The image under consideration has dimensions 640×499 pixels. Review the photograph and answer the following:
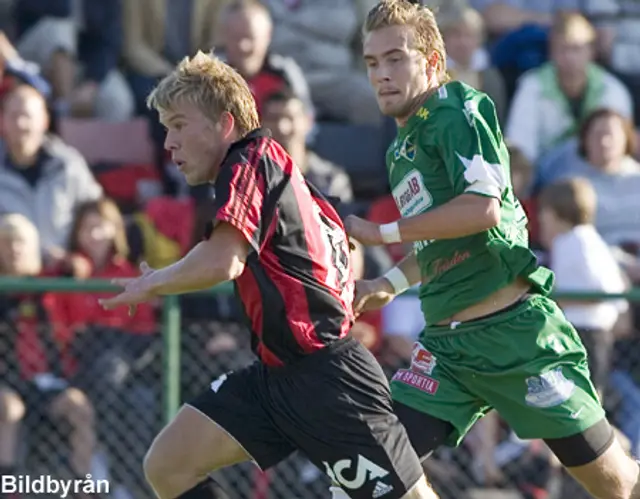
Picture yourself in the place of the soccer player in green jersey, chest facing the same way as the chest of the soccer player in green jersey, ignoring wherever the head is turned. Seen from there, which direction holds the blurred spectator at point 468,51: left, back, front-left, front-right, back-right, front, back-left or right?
back-right

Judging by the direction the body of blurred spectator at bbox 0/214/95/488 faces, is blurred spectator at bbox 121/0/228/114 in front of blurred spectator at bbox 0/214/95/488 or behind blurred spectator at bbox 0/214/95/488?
behind

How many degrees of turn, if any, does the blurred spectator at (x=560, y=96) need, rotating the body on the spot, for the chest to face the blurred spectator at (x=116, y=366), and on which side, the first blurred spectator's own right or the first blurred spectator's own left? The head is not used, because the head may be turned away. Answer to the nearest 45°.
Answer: approximately 45° to the first blurred spectator's own right

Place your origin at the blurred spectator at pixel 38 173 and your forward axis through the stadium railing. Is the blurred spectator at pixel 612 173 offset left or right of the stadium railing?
left

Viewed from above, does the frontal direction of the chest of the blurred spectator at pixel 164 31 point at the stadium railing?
yes

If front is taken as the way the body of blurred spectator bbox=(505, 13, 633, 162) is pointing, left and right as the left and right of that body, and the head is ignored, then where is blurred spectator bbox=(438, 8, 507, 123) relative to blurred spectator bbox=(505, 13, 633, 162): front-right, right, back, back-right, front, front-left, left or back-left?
right

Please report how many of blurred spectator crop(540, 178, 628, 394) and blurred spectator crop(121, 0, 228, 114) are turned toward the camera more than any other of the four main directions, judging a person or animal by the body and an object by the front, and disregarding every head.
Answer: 1

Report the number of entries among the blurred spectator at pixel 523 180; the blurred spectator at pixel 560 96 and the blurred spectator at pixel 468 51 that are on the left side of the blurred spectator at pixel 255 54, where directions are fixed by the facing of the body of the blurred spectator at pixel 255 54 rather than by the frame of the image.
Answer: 3
